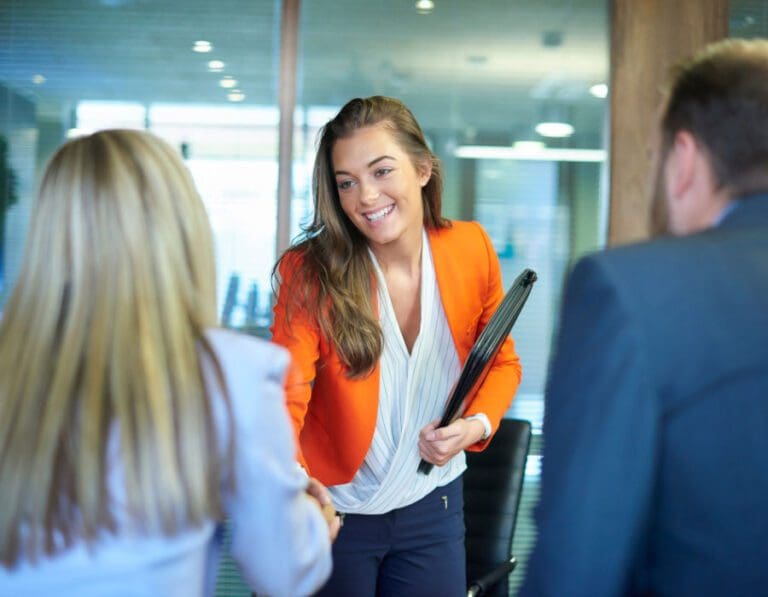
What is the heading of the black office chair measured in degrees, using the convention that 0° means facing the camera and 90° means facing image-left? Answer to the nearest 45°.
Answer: approximately 45°

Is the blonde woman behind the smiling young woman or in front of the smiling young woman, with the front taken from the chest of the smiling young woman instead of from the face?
in front

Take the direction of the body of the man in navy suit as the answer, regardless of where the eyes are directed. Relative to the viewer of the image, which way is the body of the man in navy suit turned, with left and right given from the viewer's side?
facing away from the viewer and to the left of the viewer

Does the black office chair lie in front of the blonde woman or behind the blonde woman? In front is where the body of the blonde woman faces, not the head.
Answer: in front

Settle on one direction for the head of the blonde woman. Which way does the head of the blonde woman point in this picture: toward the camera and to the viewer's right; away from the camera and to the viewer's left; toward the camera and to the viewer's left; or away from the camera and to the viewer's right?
away from the camera and to the viewer's right

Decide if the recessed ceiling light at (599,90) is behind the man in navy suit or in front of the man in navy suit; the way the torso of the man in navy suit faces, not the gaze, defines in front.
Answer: in front

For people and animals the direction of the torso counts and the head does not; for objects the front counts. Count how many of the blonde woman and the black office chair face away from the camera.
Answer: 1

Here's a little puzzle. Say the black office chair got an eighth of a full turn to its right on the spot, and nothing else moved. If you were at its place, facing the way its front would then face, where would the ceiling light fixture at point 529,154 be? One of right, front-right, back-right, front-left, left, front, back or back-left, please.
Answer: right

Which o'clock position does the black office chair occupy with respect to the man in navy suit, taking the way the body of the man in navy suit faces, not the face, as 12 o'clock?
The black office chair is roughly at 1 o'clock from the man in navy suit.

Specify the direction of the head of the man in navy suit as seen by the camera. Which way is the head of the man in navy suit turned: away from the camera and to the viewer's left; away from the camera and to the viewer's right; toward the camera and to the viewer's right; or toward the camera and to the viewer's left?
away from the camera and to the viewer's left

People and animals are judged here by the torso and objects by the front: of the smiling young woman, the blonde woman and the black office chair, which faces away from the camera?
the blonde woman

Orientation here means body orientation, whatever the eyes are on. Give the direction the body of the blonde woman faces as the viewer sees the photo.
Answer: away from the camera
